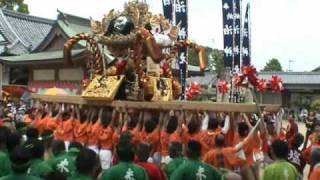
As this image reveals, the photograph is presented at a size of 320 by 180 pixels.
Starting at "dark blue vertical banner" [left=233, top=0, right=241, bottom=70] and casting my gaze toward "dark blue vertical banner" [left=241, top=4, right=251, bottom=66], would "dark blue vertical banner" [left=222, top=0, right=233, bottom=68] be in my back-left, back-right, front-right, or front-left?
back-left

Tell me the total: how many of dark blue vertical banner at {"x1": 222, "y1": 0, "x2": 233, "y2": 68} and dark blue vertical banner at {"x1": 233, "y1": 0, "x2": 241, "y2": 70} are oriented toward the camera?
2

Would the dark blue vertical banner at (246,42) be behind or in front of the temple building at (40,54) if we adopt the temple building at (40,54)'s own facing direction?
in front

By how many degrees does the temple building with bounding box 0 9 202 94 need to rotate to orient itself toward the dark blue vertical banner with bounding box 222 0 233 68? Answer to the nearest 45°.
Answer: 0° — it already faces it

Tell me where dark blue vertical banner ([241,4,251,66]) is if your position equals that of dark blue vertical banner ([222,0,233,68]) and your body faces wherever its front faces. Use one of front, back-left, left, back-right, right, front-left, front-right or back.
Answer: back-left

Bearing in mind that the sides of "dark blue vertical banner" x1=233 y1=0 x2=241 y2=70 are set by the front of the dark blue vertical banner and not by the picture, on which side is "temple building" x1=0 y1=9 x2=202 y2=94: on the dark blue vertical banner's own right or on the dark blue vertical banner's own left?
on the dark blue vertical banner's own right

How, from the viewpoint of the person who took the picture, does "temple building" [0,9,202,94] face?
facing the viewer and to the right of the viewer
